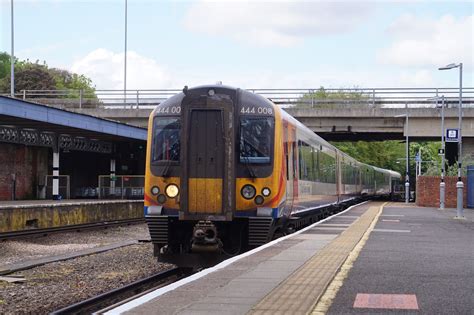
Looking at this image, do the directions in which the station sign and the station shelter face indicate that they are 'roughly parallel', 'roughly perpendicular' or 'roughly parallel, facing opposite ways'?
roughly perpendicular

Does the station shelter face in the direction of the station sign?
yes

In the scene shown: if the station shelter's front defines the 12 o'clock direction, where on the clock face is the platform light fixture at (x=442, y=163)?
The platform light fixture is roughly at 11 o'clock from the station shelter.
